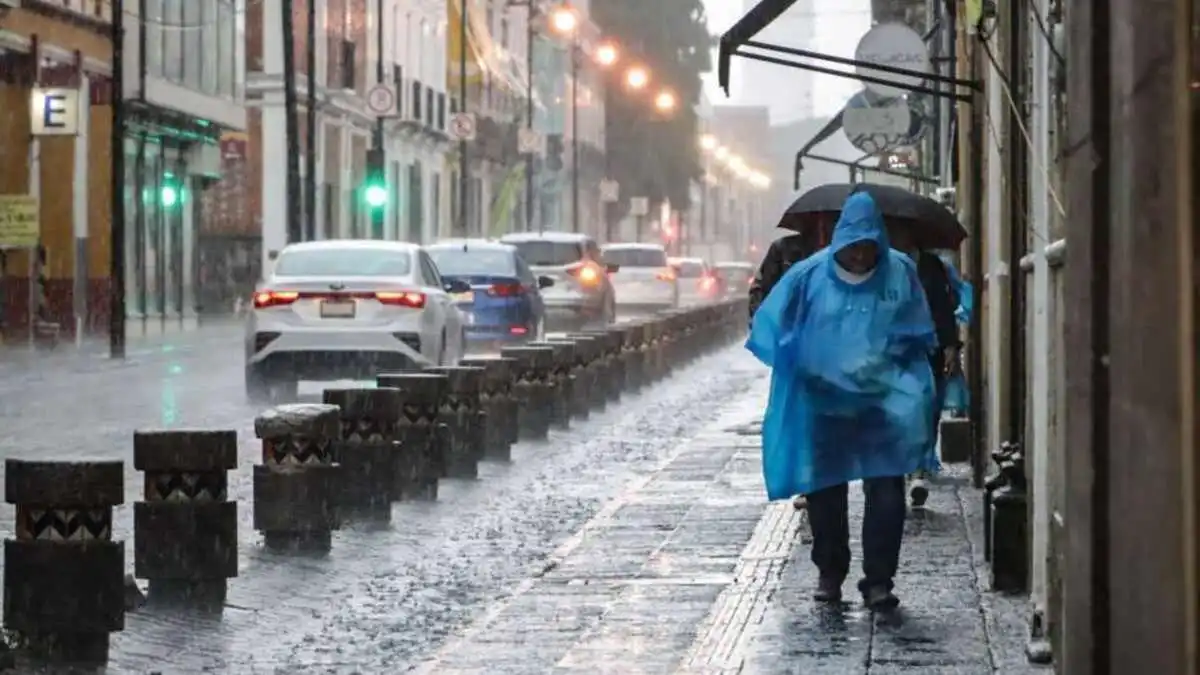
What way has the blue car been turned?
away from the camera

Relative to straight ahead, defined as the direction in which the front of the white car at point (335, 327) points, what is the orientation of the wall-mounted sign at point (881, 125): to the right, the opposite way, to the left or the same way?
the opposite way

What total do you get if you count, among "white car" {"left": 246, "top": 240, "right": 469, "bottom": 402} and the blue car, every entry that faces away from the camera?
2

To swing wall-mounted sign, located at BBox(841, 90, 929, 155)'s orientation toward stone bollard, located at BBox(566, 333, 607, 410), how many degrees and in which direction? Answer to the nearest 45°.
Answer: approximately 135° to its right

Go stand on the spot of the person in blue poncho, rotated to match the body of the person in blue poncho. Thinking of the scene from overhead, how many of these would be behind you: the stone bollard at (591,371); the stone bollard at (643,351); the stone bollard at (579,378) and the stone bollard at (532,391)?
4

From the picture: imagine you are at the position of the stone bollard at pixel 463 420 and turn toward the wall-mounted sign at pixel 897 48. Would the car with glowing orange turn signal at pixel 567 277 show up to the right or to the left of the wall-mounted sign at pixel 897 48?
left

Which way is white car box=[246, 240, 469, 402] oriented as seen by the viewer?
away from the camera

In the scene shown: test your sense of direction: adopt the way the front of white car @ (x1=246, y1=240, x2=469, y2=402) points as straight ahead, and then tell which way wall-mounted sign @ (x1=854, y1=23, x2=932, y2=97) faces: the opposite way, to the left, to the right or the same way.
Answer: the opposite way

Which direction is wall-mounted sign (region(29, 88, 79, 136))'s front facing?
toward the camera

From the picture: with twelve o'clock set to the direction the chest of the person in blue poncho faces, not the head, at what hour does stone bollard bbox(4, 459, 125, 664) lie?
The stone bollard is roughly at 2 o'clock from the person in blue poncho.

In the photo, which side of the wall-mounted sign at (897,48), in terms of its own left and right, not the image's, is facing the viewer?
front

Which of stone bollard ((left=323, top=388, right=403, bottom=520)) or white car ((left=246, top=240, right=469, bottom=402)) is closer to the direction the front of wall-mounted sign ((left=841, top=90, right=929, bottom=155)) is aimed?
the stone bollard
